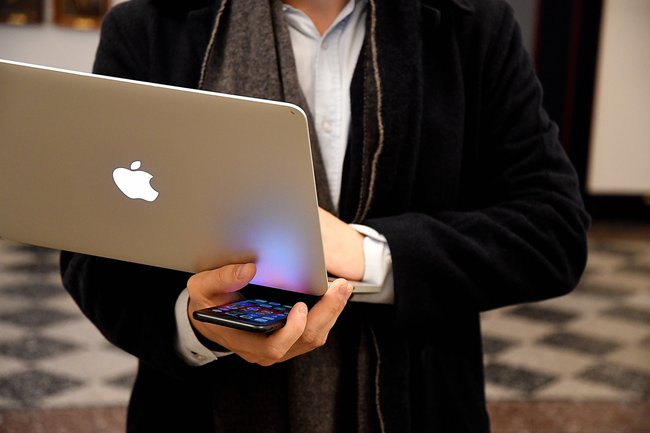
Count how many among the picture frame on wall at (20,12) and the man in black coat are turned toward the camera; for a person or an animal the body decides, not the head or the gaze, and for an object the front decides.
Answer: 2

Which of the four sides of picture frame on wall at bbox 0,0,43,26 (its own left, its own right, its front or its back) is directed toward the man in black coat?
front

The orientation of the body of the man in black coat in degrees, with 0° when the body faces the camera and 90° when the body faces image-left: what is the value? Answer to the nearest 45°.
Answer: approximately 0°

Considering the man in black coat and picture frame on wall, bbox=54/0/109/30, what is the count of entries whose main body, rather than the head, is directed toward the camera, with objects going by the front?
2
